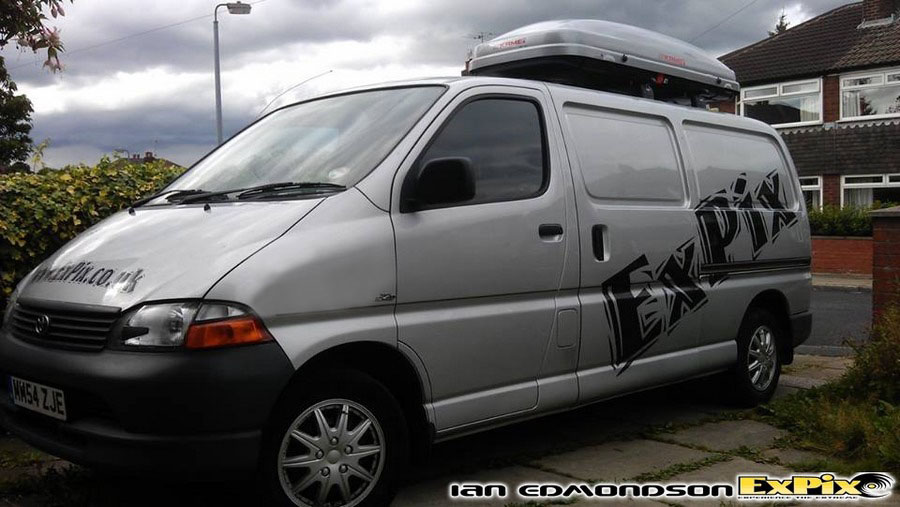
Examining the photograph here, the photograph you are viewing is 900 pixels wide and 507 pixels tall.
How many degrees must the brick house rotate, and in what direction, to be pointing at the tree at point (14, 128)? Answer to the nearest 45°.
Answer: approximately 45° to its right

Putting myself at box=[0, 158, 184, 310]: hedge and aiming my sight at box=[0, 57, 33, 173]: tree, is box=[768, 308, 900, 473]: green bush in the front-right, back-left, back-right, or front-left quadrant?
back-right

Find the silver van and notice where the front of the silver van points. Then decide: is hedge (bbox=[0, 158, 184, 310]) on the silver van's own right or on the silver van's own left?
on the silver van's own right

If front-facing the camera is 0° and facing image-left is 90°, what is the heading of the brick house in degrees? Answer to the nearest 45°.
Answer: approximately 45°

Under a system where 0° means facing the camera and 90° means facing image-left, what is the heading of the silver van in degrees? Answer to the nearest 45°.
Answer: approximately 45°

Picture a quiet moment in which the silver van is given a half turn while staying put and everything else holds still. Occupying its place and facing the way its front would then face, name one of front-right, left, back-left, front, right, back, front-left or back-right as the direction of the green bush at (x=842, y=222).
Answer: front
